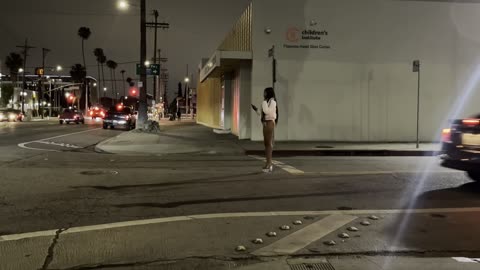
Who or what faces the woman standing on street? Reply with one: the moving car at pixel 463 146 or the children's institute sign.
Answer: the children's institute sign

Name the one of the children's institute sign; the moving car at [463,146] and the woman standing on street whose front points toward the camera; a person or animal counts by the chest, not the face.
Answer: the children's institute sign

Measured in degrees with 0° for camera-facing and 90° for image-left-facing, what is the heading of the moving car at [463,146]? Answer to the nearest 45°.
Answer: approximately 225°

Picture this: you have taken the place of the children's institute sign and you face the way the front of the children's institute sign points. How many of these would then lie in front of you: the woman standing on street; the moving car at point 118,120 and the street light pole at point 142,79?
1

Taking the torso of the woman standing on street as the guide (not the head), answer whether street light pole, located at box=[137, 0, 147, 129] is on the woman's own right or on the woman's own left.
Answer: on the woman's own right

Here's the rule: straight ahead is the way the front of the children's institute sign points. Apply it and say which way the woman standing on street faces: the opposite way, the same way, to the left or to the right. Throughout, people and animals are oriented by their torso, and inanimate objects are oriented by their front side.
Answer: to the right

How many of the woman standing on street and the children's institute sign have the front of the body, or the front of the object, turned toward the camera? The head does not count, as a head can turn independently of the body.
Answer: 1

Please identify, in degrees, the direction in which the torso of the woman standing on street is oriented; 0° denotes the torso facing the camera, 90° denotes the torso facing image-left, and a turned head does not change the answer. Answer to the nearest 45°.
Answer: approximately 90°

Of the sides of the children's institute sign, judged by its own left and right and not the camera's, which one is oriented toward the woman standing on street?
front

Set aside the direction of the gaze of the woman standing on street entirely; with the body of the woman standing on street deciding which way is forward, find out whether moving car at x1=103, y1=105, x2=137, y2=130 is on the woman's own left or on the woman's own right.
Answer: on the woman's own right

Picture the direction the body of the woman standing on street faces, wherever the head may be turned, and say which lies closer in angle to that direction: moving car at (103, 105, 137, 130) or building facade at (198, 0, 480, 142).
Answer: the moving car

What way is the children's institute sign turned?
toward the camera

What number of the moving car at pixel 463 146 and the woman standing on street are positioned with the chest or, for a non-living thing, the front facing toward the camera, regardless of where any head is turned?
0

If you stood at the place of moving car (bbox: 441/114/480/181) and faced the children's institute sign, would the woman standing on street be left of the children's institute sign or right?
left

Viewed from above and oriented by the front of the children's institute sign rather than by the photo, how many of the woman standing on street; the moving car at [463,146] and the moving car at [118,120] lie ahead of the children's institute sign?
2

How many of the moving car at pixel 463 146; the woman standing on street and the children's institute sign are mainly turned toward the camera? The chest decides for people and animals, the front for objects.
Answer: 1
